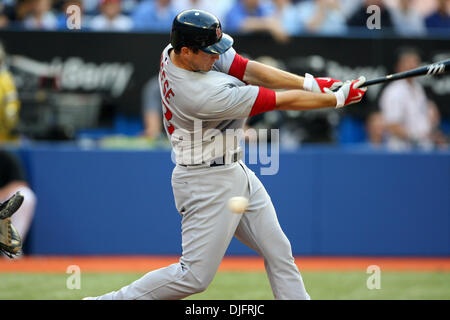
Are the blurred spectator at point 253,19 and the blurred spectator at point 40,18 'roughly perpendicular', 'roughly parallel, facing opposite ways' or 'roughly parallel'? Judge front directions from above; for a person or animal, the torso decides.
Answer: roughly parallel

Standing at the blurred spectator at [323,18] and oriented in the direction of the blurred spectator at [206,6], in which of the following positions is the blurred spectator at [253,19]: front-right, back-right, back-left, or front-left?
front-left

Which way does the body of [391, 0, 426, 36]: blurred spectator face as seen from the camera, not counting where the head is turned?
toward the camera

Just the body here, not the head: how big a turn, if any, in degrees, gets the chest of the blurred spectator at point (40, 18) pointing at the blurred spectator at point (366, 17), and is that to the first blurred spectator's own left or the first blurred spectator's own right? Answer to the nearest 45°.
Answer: approximately 90° to the first blurred spectator's own left

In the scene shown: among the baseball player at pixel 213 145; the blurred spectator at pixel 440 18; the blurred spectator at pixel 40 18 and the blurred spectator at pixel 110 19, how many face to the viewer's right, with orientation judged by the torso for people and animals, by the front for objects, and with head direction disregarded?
1

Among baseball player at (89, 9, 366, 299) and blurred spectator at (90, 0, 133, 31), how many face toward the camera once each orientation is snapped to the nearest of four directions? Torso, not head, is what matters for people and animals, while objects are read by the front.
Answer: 1

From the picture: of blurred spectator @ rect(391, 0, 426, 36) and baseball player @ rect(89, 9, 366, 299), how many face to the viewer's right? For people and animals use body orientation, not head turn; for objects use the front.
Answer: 1

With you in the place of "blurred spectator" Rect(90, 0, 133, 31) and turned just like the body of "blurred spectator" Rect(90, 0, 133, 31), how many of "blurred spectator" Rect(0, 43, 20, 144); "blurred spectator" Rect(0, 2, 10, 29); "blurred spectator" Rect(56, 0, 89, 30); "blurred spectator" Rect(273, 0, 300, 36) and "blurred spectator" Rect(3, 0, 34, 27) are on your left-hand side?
1

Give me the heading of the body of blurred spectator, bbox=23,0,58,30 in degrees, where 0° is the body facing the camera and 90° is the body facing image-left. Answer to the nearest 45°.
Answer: approximately 0°

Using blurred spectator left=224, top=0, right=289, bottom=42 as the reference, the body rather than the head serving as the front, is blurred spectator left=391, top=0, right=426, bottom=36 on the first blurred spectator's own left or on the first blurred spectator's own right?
on the first blurred spectator's own left

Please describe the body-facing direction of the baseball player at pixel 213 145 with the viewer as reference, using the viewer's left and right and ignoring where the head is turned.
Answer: facing to the right of the viewer

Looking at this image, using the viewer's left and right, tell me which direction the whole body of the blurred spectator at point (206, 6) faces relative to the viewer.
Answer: facing the viewer

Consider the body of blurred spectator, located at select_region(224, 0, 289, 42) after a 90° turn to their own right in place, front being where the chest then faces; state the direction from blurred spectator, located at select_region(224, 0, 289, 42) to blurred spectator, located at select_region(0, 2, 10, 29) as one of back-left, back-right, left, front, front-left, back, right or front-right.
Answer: front
